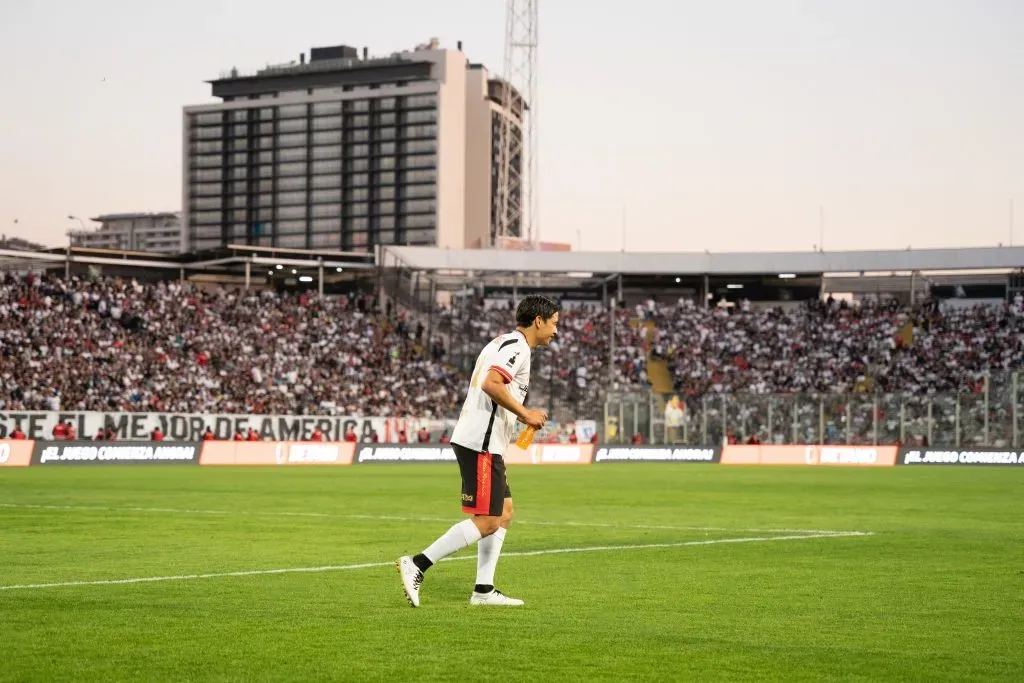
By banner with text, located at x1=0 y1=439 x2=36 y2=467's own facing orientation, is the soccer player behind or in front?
in front

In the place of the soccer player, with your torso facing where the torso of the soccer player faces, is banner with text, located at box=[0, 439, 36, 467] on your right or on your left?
on your left

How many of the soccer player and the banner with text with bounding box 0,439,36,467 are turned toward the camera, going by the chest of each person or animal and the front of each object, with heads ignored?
1

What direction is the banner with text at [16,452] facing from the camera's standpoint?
toward the camera

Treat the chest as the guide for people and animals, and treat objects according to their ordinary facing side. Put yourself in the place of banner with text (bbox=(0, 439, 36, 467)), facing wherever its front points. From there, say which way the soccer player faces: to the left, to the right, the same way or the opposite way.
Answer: to the left

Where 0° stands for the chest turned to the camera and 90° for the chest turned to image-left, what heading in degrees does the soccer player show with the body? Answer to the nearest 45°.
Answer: approximately 270°

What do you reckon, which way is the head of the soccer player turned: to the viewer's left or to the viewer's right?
to the viewer's right

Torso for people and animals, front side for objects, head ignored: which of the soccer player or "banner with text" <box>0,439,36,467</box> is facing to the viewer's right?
the soccer player
